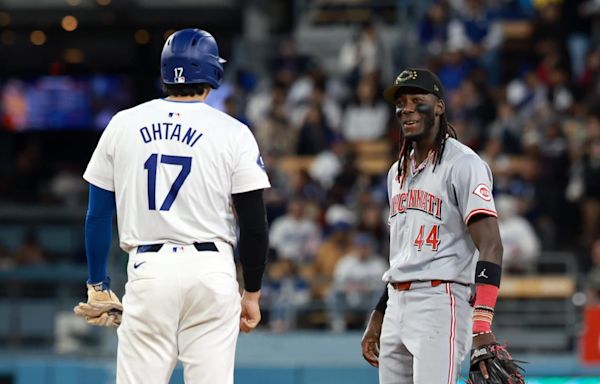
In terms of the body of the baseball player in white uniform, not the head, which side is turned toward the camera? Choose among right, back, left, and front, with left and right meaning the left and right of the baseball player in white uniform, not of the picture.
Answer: back

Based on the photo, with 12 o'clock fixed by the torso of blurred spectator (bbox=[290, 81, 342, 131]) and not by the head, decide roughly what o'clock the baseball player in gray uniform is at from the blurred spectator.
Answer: The baseball player in gray uniform is roughly at 12 o'clock from the blurred spectator.

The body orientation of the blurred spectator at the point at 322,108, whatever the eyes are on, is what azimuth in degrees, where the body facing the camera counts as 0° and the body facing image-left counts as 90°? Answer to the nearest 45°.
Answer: approximately 0°

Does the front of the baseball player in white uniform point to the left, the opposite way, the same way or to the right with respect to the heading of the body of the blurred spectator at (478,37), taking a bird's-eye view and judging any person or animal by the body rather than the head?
the opposite way

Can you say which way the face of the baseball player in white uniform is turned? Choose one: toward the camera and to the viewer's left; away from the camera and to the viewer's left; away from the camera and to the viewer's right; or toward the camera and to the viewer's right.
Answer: away from the camera and to the viewer's right

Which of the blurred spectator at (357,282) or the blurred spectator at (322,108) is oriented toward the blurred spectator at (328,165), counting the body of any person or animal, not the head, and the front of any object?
the blurred spectator at (322,108)
